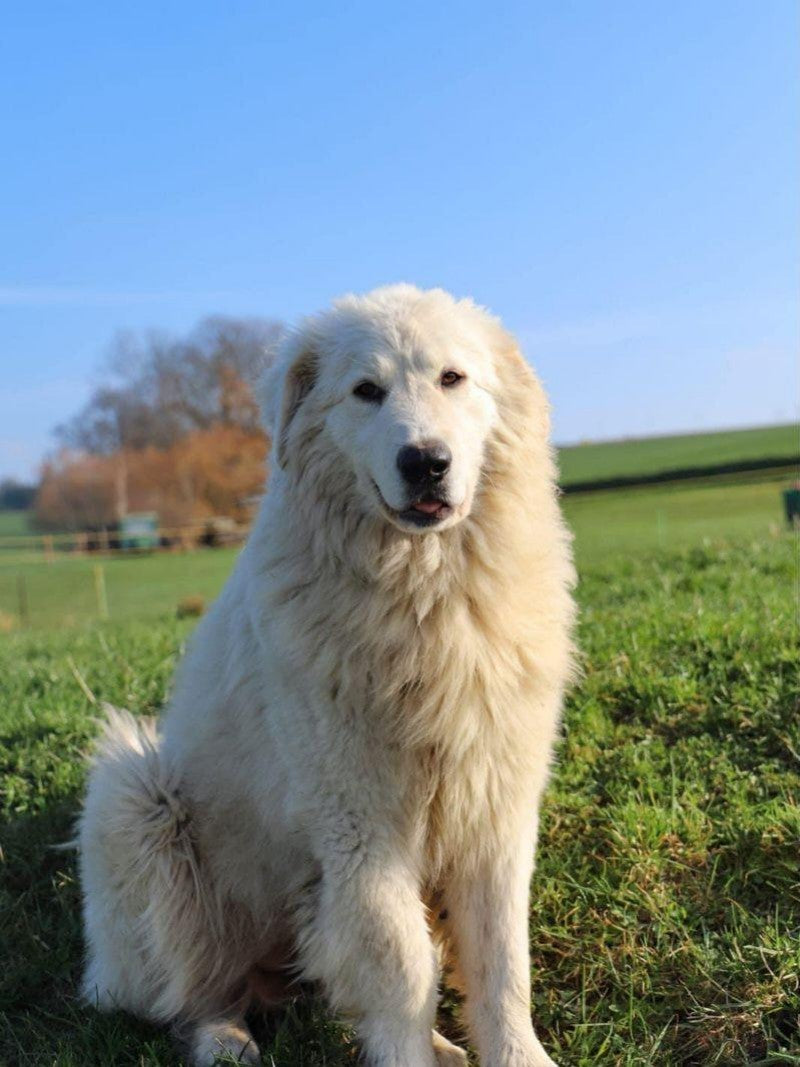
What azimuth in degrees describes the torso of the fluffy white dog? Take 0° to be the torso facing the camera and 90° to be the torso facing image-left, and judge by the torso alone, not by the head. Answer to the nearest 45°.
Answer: approximately 315°

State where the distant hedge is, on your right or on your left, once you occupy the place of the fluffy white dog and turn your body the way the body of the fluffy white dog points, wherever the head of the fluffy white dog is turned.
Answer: on your left
